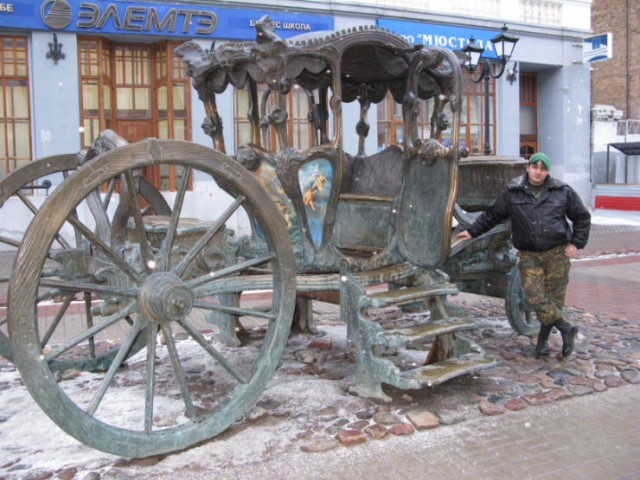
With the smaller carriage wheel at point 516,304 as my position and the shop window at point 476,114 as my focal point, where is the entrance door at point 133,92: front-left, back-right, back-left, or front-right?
front-left

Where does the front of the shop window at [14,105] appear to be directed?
toward the camera

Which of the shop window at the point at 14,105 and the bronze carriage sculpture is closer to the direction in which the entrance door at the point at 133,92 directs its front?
the bronze carriage sculpture

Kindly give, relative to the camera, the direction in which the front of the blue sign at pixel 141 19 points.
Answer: facing the viewer

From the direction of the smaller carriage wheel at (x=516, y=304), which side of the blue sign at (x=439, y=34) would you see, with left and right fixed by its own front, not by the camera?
front

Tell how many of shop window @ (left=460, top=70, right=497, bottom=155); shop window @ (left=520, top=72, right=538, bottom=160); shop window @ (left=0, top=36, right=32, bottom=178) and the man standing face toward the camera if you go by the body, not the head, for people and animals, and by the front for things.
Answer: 4

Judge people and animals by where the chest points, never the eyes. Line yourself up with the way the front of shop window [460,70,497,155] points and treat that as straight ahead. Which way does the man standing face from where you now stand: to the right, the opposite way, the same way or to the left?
the same way

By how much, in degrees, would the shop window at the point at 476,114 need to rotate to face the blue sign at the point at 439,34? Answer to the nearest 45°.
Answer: approximately 45° to its right

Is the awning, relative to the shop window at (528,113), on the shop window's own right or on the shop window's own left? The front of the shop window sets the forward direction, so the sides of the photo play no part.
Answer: on the shop window's own left

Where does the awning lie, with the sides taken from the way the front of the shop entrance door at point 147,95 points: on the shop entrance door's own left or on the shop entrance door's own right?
on the shop entrance door's own left

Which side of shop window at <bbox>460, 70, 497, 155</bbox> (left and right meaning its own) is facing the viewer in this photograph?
front

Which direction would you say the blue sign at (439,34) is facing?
toward the camera

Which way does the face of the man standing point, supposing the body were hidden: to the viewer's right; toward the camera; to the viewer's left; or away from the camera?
toward the camera

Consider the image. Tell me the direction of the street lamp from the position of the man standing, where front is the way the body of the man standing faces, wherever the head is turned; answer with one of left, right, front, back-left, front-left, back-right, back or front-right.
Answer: back

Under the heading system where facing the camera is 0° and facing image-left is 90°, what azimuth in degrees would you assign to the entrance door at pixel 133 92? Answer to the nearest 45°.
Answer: approximately 0°
